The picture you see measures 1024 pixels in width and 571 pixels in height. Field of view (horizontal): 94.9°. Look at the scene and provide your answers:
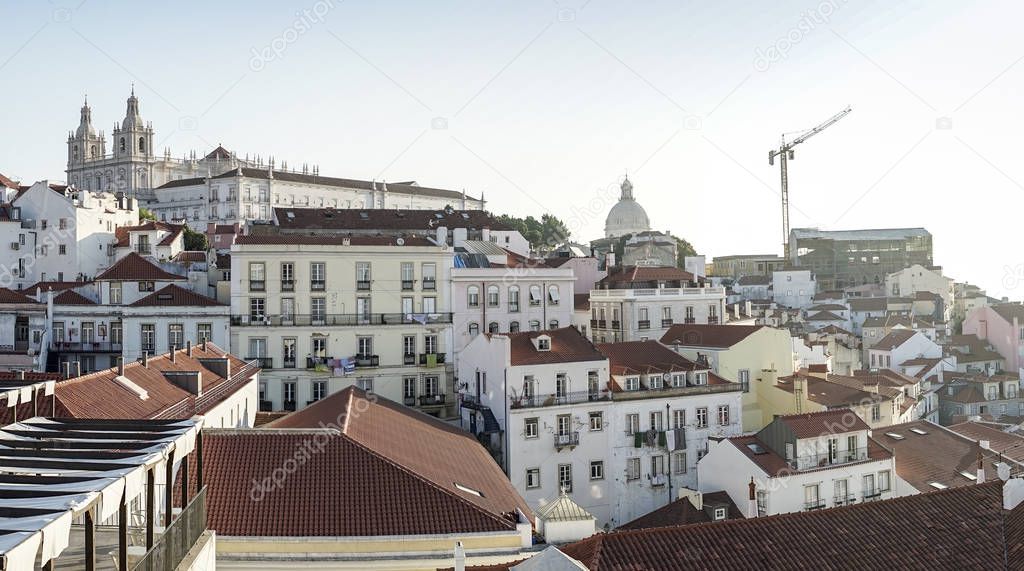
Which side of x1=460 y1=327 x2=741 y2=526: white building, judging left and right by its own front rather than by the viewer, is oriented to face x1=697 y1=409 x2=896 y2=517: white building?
left

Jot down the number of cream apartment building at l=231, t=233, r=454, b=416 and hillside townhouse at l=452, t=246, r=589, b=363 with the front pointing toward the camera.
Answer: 2

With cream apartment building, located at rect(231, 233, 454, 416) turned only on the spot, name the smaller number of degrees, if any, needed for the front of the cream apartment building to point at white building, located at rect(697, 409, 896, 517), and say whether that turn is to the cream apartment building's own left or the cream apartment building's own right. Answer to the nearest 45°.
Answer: approximately 45° to the cream apartment building's own left

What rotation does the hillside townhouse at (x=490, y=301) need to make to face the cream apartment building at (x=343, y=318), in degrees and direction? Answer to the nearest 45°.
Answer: approximately 90° to its right

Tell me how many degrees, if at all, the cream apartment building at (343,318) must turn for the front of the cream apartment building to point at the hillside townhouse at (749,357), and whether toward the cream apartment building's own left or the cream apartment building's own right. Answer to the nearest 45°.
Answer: approximately 90° to the cream apartment building's own left

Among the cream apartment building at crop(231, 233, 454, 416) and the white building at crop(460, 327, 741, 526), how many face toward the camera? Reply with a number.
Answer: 2

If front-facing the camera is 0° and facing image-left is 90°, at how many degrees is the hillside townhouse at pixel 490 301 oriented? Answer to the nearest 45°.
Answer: approximately 0°

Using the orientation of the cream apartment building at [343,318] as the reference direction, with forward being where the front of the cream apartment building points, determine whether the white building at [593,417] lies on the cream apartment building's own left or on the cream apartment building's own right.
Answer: on the cream apartment building's own left
